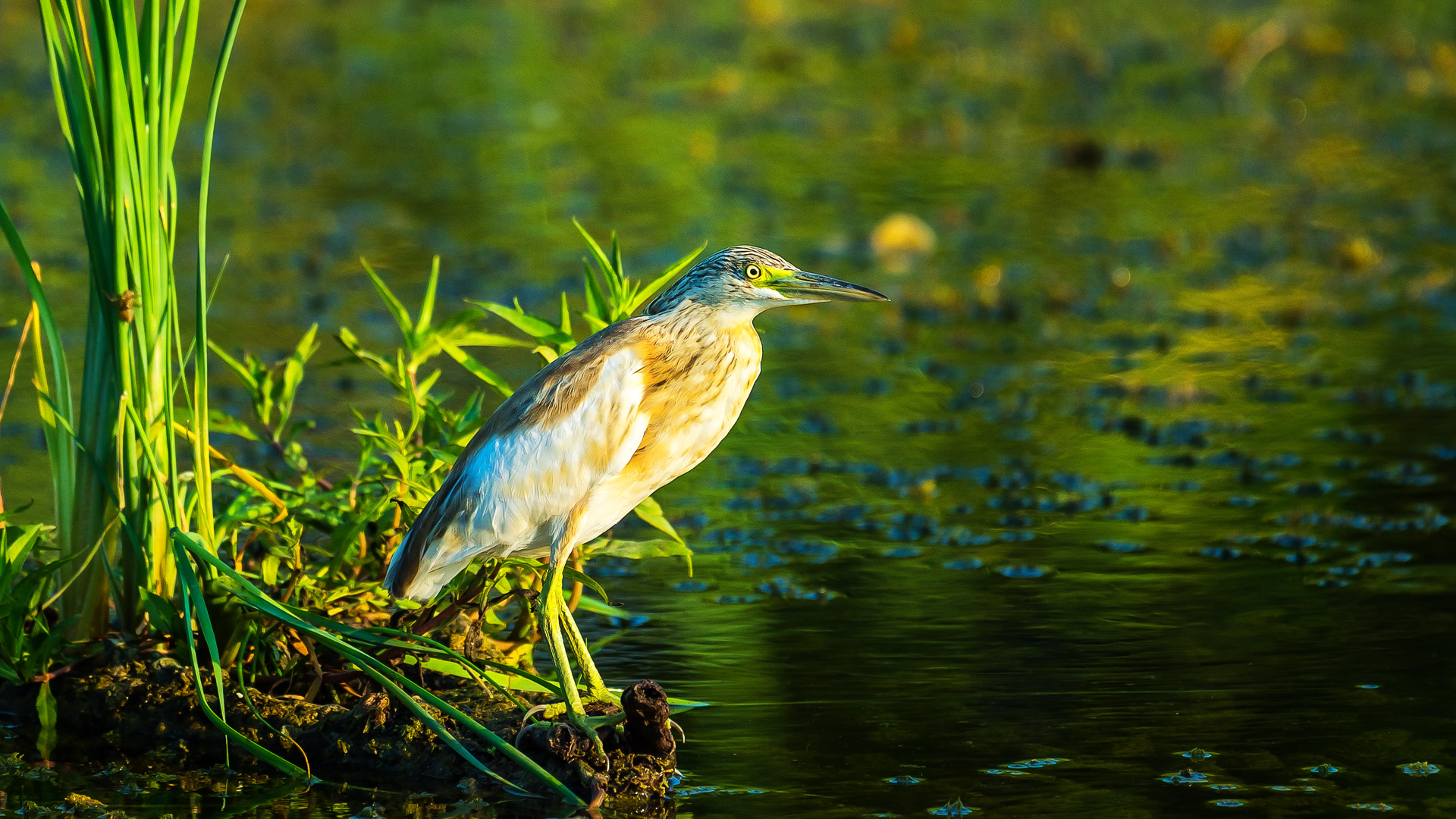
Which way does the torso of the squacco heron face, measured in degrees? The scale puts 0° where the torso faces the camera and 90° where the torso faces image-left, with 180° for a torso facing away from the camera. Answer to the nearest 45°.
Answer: approximately 270°

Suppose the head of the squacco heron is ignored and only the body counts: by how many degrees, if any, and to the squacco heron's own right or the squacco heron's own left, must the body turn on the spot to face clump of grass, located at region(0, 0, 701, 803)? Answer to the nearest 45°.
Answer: approximately 180°
